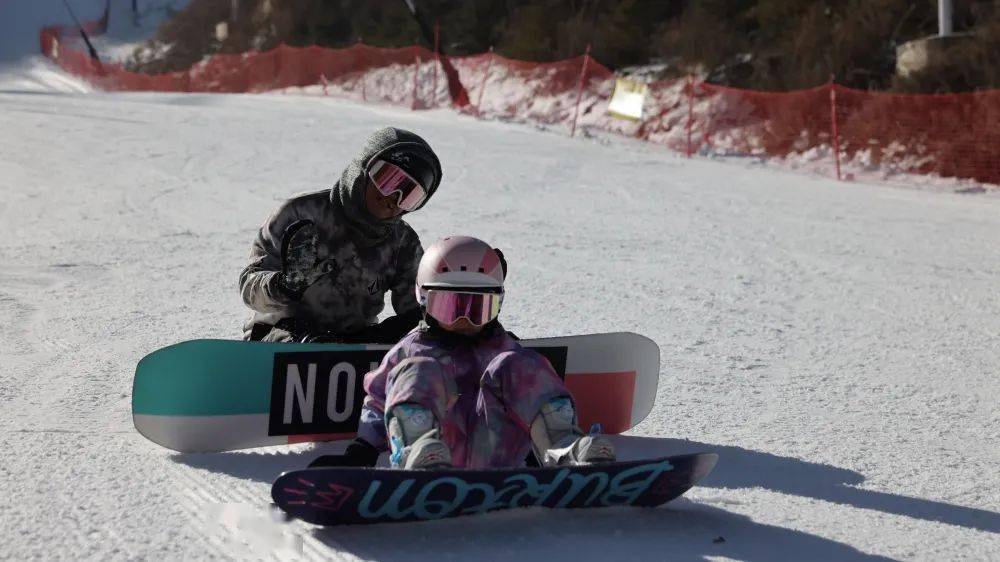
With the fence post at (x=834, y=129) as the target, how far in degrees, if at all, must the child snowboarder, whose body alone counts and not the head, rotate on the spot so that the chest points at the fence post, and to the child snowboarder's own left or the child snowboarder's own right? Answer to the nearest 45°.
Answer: approximately 135° to the child snowboarder's own left

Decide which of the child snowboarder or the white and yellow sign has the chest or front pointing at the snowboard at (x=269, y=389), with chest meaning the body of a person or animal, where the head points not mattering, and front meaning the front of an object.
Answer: the white and yellow sign

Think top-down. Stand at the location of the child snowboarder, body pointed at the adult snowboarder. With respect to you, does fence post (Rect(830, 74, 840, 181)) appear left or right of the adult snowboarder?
right

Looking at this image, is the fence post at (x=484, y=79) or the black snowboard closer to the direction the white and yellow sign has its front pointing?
the black snowboard

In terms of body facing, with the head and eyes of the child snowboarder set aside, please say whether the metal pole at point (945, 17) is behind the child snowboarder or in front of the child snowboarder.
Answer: behind

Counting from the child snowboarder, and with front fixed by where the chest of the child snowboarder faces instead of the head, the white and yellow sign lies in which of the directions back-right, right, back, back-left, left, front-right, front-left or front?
back

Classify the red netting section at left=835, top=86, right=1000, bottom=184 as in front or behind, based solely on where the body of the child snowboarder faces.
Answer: behind

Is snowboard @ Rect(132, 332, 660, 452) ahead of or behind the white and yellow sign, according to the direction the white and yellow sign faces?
ahead

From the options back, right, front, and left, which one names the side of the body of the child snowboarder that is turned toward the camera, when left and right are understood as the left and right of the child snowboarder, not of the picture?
front

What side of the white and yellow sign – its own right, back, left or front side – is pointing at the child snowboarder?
front

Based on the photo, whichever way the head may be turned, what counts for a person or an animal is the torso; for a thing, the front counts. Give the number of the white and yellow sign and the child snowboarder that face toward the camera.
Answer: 2

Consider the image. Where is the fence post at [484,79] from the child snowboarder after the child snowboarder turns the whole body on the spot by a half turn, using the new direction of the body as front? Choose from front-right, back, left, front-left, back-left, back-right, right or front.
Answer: front
